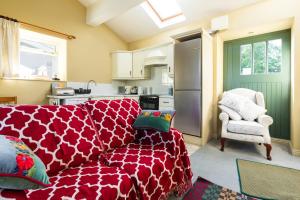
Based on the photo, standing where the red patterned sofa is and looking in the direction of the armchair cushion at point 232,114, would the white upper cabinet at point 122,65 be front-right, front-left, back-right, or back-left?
front-left

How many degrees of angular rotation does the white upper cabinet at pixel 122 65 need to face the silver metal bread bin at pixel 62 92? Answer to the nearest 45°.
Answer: approximately 45° to its right

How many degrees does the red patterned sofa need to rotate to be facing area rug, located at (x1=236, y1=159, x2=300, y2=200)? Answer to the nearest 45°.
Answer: approximately 45° to its left

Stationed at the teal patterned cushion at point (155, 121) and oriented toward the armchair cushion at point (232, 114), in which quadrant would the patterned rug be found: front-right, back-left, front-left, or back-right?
front-right

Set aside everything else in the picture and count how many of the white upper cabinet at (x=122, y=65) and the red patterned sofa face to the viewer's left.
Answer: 0

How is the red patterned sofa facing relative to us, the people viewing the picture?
facing the viewer and to the right of the viewer

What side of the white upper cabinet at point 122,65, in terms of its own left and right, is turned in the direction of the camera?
front

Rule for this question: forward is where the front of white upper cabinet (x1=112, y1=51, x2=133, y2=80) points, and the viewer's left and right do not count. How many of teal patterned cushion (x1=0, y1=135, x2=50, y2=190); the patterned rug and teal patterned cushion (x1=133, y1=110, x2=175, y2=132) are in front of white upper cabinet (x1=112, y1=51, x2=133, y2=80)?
3

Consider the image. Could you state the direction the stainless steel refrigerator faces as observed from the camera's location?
facing the viewer and to the left of the viewer

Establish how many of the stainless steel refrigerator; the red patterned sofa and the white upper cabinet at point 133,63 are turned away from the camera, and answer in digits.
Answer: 0

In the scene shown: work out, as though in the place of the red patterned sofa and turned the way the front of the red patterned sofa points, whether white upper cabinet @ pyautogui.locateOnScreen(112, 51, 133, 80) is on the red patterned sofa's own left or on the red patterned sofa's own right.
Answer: on the red patterned sofa's own left

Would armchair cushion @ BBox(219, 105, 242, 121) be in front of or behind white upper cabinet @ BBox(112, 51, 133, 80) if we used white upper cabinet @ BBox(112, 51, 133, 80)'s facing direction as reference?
in front
